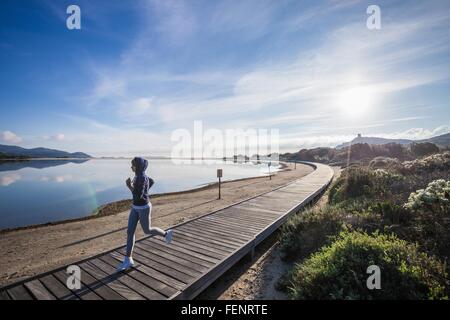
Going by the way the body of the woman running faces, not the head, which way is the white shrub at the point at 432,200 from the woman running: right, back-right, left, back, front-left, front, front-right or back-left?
back-left

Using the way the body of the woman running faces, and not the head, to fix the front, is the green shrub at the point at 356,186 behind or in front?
behind

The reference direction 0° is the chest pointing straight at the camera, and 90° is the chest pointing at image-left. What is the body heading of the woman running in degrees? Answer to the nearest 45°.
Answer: approximately 45°

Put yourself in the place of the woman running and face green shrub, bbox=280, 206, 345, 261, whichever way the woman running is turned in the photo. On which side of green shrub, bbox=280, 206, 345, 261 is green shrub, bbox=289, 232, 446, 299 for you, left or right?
right

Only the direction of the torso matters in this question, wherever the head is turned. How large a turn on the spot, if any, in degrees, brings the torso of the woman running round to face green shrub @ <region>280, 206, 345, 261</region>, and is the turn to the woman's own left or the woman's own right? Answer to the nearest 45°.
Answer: approximately 135° to the woman's own left
